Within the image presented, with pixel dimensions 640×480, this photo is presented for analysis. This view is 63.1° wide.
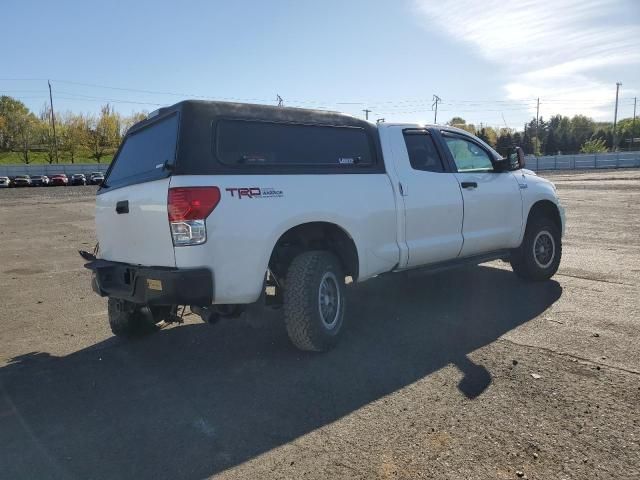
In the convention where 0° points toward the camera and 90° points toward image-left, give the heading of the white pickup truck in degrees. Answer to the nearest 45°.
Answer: approximately 225°
